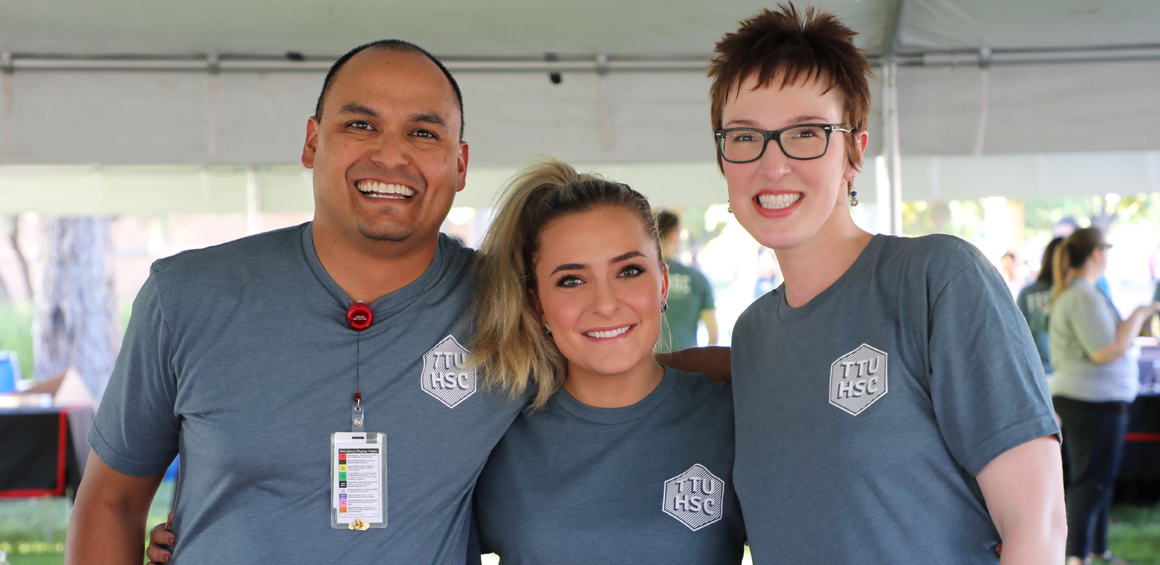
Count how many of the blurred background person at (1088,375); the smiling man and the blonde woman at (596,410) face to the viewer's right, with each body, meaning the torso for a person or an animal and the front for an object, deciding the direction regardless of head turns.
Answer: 1

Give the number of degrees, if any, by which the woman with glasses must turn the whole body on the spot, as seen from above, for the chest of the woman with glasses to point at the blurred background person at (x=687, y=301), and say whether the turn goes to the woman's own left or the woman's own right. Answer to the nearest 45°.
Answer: approximately 135° to the woman's own right

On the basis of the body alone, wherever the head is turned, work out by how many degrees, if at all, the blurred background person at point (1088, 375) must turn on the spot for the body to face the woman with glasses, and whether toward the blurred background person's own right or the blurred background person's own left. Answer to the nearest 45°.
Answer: approximately 90° to the blurred background person's own right

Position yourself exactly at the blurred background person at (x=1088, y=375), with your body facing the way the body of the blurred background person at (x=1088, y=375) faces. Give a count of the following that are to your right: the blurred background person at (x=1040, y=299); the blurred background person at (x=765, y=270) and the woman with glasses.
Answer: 1

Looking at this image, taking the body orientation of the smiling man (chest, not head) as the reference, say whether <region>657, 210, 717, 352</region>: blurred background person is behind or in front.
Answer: behind

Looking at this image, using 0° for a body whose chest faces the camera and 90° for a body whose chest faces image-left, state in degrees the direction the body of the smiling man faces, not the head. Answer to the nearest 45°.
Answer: approximately 0°

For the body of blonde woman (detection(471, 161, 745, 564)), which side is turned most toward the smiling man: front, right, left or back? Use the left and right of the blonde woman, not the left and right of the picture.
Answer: right

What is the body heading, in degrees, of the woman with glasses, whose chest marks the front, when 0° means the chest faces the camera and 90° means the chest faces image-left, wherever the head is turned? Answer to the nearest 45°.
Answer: approximately 45°

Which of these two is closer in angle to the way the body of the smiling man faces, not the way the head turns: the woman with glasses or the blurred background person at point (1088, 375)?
the woman with glasses
